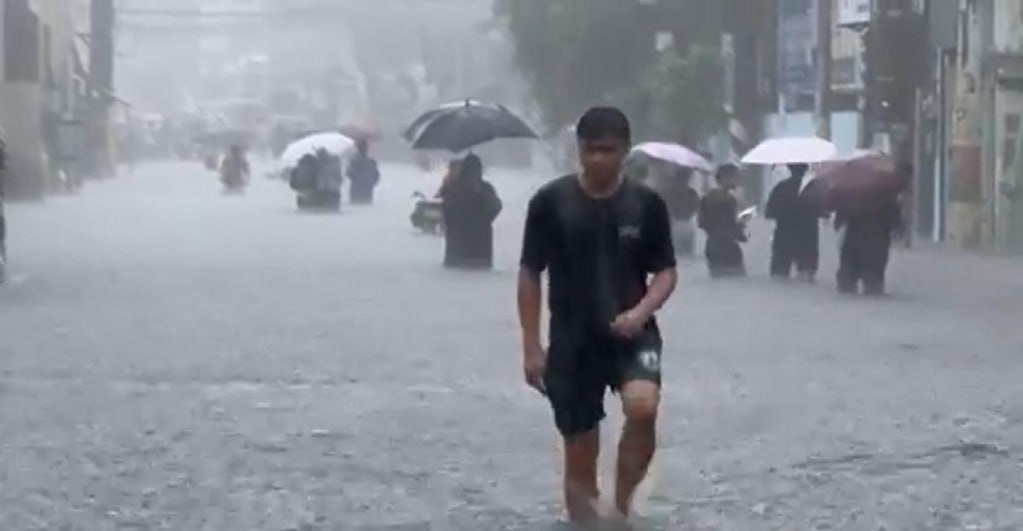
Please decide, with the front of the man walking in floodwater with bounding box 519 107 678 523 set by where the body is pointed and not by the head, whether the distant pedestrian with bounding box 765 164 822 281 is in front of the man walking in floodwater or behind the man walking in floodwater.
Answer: behind

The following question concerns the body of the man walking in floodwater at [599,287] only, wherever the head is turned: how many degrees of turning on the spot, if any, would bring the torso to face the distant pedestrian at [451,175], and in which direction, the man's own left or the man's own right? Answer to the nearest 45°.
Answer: approximately 180°

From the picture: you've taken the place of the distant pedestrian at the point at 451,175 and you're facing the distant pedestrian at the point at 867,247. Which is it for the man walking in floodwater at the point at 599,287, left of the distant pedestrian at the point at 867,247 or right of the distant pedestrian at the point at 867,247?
right

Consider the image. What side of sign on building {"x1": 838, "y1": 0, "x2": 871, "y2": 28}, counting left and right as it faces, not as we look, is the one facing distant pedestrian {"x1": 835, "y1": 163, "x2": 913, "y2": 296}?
front

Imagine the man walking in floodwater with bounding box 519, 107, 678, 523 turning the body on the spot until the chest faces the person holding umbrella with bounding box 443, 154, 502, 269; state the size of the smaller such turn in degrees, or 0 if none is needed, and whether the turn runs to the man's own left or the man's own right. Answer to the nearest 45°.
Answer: approximately 180°

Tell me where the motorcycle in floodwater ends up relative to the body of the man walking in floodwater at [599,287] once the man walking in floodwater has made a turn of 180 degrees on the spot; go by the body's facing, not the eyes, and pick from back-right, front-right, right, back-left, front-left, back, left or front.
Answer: front

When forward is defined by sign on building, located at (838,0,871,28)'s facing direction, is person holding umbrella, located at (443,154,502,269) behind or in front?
in front

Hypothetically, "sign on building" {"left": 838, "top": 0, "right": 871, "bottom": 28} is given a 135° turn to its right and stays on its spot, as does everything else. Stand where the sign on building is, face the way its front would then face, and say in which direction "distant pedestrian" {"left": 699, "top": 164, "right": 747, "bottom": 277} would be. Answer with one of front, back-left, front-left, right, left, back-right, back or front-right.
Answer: back-left

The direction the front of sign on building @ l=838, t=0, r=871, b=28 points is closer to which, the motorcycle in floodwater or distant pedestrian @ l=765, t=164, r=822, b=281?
the distant pedestrian

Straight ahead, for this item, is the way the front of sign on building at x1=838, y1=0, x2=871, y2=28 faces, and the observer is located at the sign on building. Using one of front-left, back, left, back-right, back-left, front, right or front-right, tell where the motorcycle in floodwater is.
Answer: front-right
